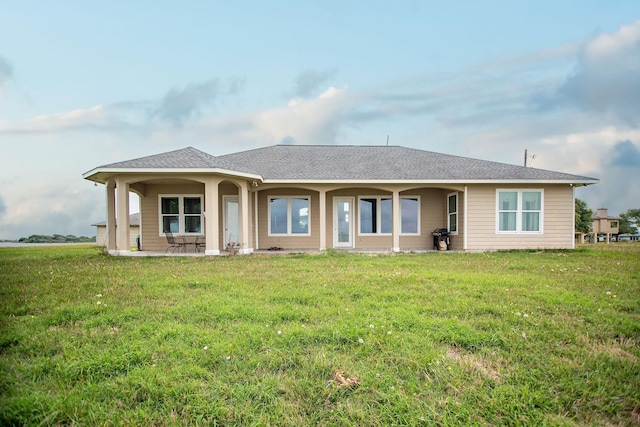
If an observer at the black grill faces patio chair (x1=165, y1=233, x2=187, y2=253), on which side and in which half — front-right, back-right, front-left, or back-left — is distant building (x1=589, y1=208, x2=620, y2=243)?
back-right

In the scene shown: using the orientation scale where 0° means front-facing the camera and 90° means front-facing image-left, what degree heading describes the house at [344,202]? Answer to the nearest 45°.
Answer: approximately 0°

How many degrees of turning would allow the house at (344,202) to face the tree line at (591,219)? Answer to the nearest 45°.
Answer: approximately 135° to its left

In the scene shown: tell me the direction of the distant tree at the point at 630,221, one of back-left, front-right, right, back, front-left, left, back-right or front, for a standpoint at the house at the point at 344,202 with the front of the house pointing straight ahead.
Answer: back-left

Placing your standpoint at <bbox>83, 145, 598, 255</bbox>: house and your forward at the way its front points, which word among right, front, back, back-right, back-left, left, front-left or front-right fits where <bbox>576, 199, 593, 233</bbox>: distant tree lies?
back-left

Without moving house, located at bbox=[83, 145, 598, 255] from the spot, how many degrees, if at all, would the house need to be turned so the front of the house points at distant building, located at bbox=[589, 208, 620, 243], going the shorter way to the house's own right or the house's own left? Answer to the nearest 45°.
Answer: approximately 135° to the house's own left
